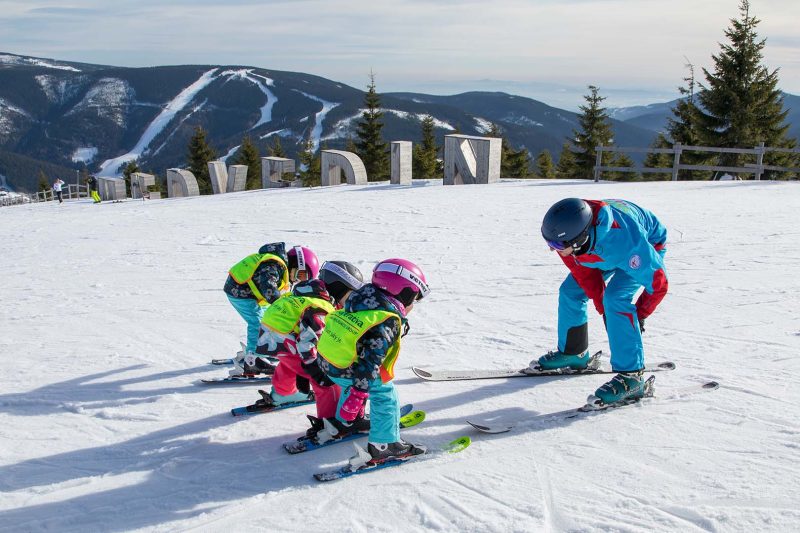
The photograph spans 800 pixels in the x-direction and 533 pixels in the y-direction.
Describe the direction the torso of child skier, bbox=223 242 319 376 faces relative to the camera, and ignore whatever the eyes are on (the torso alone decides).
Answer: to the viewer's right

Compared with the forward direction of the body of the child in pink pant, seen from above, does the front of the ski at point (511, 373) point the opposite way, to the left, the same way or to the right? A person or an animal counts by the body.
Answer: the opposite way

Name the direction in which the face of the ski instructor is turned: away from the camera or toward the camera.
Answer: toward the camera

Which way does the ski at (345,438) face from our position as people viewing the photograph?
facing to the right of the viewer

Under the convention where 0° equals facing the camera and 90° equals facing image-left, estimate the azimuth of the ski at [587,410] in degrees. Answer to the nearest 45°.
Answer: approximately 90°

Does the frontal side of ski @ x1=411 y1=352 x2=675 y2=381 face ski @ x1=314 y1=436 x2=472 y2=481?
no

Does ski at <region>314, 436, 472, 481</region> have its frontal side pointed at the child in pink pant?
no

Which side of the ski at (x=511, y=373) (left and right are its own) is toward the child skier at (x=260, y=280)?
front

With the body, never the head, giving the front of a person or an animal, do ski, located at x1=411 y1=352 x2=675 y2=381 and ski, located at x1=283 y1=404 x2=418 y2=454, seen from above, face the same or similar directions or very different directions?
very different directions

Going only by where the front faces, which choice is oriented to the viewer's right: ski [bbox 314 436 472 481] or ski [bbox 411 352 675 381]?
ski [bbox 314 436 472 481]

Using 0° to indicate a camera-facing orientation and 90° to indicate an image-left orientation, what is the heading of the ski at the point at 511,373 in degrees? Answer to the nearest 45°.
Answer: approximately 90°

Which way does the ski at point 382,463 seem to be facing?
to the viewer's right

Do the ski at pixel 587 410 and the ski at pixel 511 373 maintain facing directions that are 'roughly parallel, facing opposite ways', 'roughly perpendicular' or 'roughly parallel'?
roughly parallel

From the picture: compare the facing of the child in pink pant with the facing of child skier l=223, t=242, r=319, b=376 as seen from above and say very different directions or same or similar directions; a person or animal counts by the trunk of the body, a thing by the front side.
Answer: same or similar directions

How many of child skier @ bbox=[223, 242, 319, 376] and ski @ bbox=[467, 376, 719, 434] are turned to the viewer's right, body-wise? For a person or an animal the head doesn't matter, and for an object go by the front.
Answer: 1
